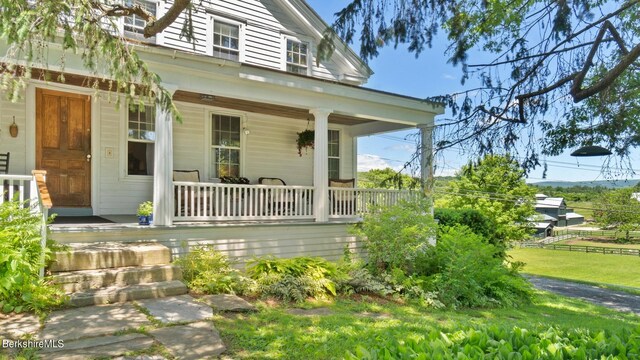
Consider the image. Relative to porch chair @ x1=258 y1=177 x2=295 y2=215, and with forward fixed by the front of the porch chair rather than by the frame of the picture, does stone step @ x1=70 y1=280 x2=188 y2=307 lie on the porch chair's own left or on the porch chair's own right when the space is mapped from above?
on the porch chair's own right

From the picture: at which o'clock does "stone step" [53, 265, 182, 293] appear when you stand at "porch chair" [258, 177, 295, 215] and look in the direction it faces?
The stone step is roughly at 3 o'clock from the porch chair.

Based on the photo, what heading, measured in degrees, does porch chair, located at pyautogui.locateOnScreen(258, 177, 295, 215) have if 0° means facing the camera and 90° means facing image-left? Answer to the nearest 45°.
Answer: approximately 315°

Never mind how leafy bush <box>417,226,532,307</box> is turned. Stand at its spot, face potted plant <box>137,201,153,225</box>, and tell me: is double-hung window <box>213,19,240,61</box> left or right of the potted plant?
right

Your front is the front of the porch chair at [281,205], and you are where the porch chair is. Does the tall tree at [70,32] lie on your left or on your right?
on your right

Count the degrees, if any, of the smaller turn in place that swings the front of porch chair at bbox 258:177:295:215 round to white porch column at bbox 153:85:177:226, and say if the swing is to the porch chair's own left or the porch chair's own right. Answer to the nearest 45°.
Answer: approximately 90° to the porch chair's own right

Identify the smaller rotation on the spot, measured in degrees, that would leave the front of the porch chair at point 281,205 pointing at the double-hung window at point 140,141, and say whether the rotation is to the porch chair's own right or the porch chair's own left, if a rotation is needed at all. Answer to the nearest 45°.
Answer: approximately 135° to the porch chair's own right
